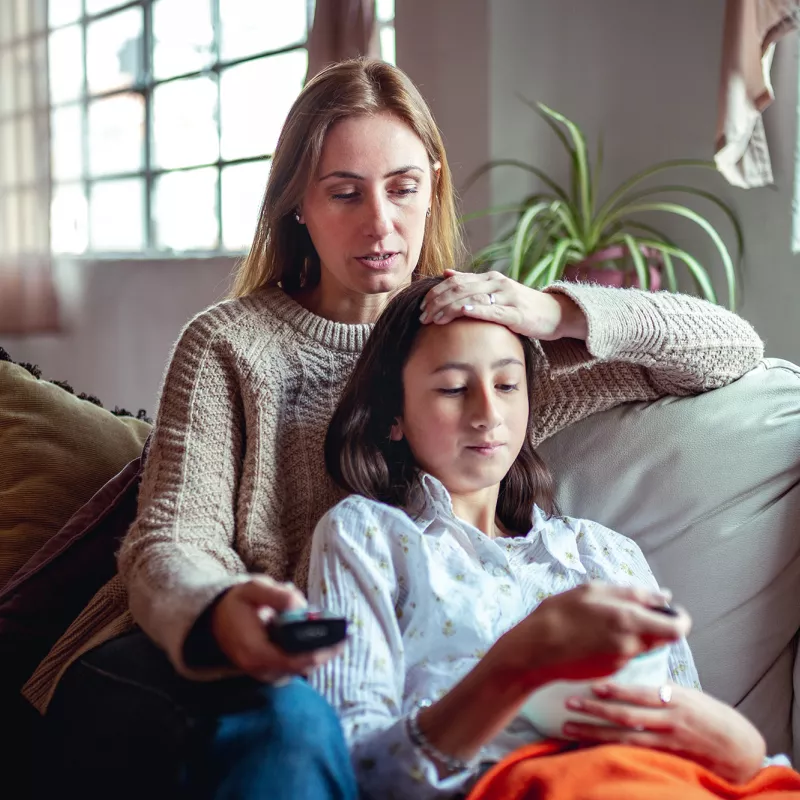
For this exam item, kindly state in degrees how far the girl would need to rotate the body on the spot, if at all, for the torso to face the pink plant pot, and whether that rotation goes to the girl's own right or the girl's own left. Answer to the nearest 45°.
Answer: approximately 135° to the girl's own left

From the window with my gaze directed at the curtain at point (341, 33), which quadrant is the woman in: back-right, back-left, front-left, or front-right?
front-right

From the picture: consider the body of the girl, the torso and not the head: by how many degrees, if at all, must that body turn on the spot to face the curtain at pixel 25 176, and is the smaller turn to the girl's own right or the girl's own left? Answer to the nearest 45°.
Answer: approximately 180°

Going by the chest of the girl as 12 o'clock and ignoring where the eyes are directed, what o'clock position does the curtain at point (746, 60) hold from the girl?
The curtain is roughly at 8 o'clock from the girl.

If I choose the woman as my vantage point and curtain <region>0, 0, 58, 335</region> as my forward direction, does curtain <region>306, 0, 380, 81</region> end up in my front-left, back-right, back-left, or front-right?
front-right

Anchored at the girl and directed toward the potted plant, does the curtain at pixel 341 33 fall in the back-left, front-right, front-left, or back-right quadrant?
front-left

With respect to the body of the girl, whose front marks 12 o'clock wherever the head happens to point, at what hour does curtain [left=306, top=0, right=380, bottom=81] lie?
The curtain is roughly at 7 o'clock from the girl.
